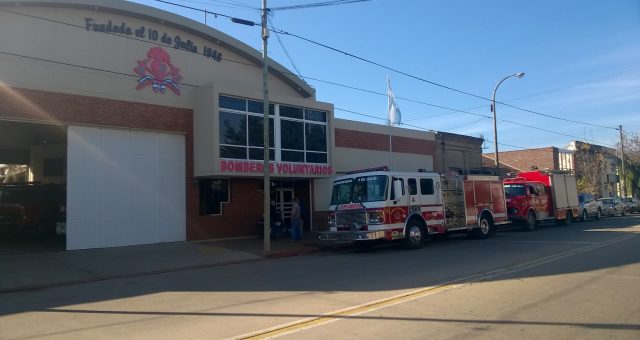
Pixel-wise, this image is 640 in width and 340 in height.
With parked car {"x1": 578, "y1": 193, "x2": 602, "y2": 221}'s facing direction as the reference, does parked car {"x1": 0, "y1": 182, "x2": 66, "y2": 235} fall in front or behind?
in front

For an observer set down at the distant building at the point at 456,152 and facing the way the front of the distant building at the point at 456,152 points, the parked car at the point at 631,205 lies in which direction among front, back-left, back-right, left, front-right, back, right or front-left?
left

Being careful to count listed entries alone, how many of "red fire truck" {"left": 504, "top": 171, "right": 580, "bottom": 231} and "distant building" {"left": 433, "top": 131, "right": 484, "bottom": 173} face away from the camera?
0

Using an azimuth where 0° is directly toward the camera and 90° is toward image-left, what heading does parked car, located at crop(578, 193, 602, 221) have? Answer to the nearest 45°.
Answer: approximately 45°

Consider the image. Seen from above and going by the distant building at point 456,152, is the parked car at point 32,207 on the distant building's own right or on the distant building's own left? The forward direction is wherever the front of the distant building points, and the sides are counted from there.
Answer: on the distant building's own right

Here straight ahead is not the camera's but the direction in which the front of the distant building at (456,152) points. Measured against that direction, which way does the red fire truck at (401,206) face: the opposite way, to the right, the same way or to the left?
to the right

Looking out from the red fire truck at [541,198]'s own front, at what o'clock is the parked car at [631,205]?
The parked car is roughly at 5 o'clock from the red fire truck.

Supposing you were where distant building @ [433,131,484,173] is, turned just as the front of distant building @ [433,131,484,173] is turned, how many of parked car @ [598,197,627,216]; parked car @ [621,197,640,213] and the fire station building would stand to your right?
1

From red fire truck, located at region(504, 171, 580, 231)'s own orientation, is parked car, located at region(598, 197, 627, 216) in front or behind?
behind

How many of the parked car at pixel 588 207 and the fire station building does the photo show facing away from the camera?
0

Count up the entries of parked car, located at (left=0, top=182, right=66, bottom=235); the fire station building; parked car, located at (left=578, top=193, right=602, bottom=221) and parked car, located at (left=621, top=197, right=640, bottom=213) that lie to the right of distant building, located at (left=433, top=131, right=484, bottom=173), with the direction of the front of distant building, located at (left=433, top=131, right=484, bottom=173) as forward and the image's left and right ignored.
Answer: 2

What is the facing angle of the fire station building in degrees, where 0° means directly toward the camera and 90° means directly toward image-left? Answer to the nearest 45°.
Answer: approximately 315°

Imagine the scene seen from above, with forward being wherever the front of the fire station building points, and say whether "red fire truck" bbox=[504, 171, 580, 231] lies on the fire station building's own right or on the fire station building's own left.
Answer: on the fire station building's own left

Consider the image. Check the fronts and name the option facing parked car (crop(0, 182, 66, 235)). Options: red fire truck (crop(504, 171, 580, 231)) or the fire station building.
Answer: the red fire truck

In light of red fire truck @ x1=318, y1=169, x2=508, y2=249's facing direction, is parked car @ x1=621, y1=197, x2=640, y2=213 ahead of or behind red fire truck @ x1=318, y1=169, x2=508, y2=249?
behind
